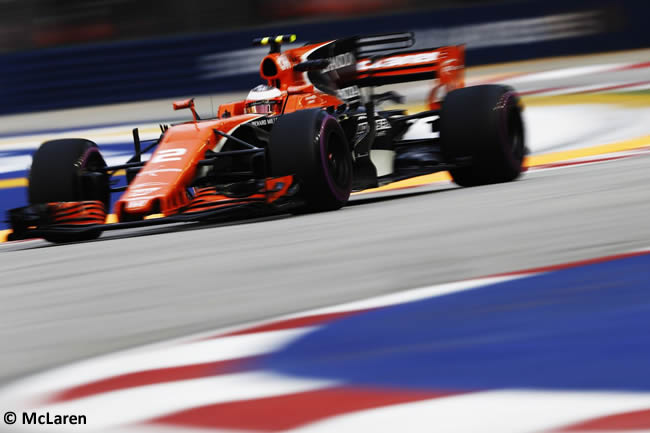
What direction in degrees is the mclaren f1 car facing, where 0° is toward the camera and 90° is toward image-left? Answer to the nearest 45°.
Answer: approximately 45°
